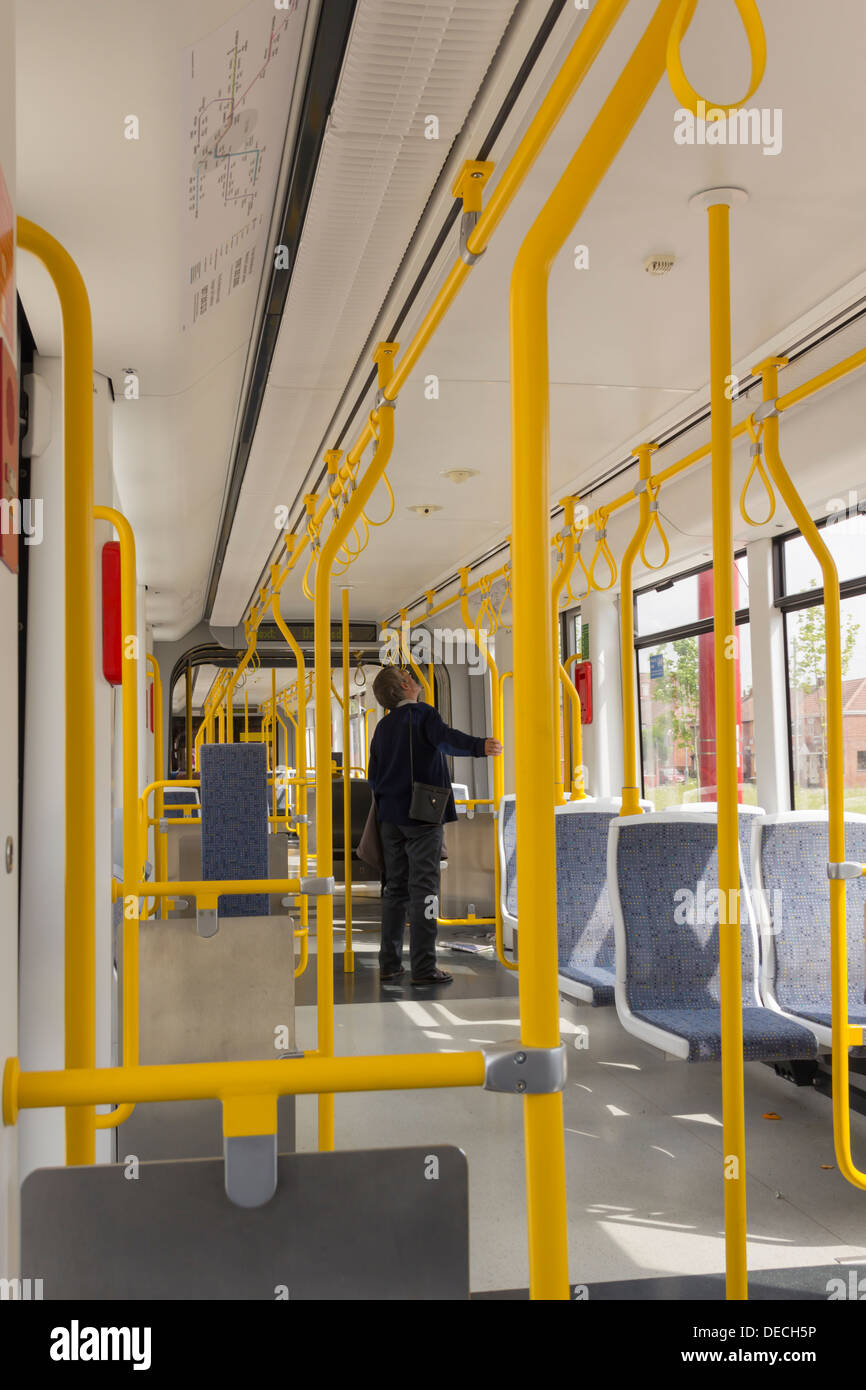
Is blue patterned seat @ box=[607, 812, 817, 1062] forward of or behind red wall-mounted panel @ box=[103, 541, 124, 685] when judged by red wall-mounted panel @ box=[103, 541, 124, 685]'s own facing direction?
forward

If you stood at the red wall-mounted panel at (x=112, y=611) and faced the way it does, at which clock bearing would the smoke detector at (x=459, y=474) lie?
The smoke detector is roughly at 10 o'clock from the red wall-mounted panel.

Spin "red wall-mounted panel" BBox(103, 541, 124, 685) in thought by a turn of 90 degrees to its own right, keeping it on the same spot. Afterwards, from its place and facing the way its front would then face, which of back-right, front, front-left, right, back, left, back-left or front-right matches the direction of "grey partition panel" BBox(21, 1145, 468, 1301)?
front

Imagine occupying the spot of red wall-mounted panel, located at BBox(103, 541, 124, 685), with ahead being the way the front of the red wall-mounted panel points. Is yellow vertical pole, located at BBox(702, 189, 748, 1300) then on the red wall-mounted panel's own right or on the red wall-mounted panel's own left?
on the red wall-mounted panel's own right

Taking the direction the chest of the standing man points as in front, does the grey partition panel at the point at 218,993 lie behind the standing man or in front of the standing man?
behind

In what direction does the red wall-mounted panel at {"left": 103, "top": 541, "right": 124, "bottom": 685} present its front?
to the viewer's right

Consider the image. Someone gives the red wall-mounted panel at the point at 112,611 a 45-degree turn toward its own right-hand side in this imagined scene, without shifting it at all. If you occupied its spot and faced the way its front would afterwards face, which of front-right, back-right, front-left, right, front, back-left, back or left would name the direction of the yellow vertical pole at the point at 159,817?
back-left

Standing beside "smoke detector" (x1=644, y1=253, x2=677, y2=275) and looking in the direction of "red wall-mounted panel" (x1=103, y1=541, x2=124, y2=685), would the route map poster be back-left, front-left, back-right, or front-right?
front-left

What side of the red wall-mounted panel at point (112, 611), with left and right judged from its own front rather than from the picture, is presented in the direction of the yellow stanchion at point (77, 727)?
right

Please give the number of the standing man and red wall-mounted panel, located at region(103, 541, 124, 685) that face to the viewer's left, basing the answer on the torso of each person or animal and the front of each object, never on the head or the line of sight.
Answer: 0

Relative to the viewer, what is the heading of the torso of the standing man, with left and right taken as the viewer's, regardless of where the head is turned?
facing away from the viewer and to the right of the viewer

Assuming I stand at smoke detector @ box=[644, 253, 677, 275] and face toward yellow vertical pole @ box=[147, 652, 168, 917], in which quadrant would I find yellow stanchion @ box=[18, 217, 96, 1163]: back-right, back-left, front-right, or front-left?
back-left
